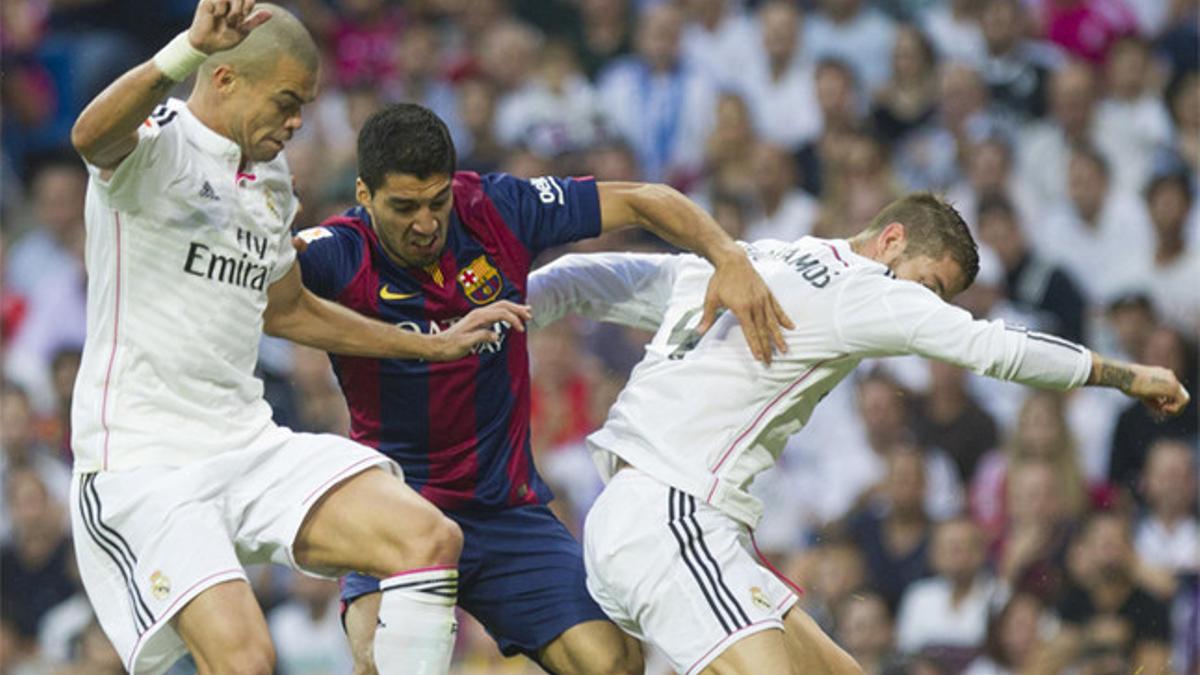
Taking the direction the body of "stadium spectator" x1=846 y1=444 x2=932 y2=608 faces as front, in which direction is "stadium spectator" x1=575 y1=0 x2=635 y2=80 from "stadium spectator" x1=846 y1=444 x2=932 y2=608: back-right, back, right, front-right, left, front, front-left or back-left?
back-right
